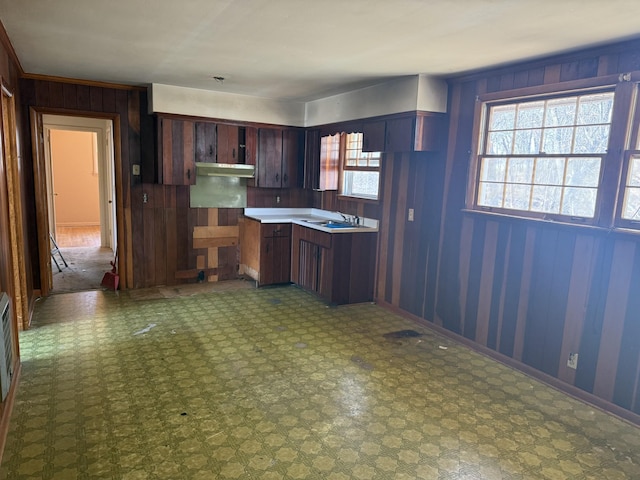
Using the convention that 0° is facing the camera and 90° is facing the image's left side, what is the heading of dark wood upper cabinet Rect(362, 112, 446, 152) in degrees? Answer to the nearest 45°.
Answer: approximately 45°

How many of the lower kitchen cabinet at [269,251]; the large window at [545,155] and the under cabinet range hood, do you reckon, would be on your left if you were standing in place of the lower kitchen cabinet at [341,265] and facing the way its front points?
1

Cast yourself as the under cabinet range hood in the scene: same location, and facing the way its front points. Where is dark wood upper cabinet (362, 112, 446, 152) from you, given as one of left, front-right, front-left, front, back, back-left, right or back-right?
front-left

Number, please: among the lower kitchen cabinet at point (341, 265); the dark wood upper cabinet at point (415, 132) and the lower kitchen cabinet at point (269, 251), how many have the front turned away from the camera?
0

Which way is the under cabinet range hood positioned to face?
toward the camera

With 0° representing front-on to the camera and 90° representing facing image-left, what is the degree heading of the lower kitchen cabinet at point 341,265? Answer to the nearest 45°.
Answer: approximately 45°

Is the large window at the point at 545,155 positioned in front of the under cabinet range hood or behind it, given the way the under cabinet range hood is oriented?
in front

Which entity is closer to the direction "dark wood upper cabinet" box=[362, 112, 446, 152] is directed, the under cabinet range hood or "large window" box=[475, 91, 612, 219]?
the under cabinet range hood

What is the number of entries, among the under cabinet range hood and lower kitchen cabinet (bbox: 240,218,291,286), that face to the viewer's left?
0

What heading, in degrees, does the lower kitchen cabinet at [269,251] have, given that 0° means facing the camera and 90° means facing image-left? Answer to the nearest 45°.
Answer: approximately 315°

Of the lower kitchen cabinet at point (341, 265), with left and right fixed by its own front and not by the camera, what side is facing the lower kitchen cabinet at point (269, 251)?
right

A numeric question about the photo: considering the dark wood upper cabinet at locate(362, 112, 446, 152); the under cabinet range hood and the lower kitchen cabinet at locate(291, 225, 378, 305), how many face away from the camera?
0

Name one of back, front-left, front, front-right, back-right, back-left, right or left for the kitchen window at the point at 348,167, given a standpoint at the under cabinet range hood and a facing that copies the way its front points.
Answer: left
